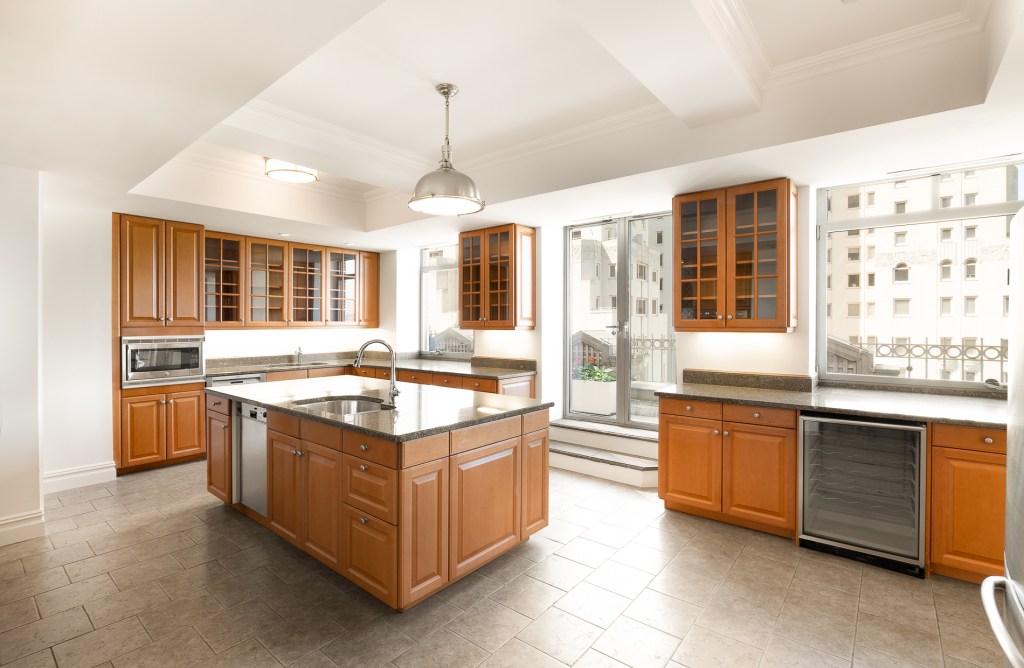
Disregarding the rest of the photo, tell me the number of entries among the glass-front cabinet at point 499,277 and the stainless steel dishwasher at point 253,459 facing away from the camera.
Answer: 0

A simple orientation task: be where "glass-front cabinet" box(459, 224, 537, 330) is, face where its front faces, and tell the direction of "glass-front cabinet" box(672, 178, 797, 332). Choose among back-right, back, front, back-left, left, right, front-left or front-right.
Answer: left

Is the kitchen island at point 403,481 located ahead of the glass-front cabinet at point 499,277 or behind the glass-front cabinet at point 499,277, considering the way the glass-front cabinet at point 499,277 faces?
ahead

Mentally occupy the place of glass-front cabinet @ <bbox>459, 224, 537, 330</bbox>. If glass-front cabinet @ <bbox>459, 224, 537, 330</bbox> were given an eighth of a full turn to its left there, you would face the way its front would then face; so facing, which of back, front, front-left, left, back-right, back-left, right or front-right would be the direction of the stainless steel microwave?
right

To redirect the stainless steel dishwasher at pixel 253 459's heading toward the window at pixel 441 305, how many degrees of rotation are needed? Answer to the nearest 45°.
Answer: approximately 180°

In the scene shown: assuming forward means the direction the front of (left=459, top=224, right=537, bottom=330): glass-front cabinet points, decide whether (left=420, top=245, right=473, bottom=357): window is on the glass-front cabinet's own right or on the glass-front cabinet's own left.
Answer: on the glass-front cabinet's own right

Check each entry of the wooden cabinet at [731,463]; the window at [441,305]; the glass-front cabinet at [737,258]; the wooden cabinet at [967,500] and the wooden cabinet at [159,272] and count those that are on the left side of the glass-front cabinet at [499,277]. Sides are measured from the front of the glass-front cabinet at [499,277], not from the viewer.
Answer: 3

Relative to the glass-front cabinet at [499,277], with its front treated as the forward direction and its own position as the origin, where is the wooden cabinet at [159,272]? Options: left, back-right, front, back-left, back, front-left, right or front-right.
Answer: front-right

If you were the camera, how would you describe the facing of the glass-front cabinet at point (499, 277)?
facing the viewer and to the left of the viewer
